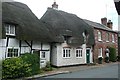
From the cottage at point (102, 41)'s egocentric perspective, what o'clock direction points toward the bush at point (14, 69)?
The bush is roughly at 2 o'clock from the cottage.

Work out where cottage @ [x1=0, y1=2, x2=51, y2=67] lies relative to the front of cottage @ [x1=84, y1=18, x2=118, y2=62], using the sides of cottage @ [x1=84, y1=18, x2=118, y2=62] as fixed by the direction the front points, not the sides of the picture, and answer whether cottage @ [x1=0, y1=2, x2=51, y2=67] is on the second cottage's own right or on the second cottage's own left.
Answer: on the second cottage's own right

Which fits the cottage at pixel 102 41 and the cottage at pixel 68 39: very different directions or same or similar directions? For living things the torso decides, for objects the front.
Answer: same or similar directions

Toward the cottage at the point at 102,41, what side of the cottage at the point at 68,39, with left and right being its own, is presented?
left

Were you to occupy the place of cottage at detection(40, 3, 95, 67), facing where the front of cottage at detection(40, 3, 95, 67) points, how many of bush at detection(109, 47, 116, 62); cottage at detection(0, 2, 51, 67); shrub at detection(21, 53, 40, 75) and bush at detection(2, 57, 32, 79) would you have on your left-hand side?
1

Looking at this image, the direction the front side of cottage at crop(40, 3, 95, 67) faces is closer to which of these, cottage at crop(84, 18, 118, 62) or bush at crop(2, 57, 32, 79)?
the bush

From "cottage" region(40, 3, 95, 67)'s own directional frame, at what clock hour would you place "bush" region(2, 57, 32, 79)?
The bush is roughly at 2 o'clock from the cottage.

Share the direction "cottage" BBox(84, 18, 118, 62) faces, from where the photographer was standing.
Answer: facing the viewer and to the right of the viewer

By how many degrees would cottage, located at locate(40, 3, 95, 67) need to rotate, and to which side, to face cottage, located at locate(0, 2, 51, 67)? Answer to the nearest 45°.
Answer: approximately 90° to its right

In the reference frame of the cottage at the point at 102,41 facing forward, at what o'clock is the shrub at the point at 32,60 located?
The shrub is roughly at 2 o'clock from the cottage.

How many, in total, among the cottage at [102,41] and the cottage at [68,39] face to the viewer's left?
0

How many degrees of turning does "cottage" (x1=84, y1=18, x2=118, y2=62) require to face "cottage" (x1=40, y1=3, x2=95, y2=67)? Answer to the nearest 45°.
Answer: approximately 90° to its right

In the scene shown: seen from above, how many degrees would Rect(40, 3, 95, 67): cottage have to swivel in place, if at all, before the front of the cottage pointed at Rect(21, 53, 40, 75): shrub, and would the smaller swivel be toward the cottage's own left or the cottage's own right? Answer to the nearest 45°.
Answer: approximately 45° to the cottage's own right
